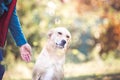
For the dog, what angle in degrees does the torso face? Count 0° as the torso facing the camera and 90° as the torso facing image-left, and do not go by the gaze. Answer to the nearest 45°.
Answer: approximately 315°
